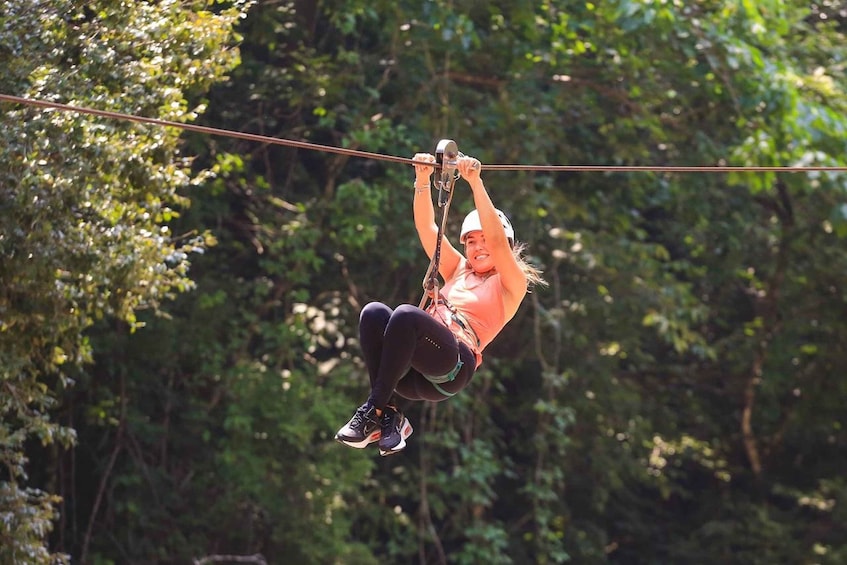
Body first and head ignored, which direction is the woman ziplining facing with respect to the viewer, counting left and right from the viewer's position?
facing the viewer and to the left of the viewer
